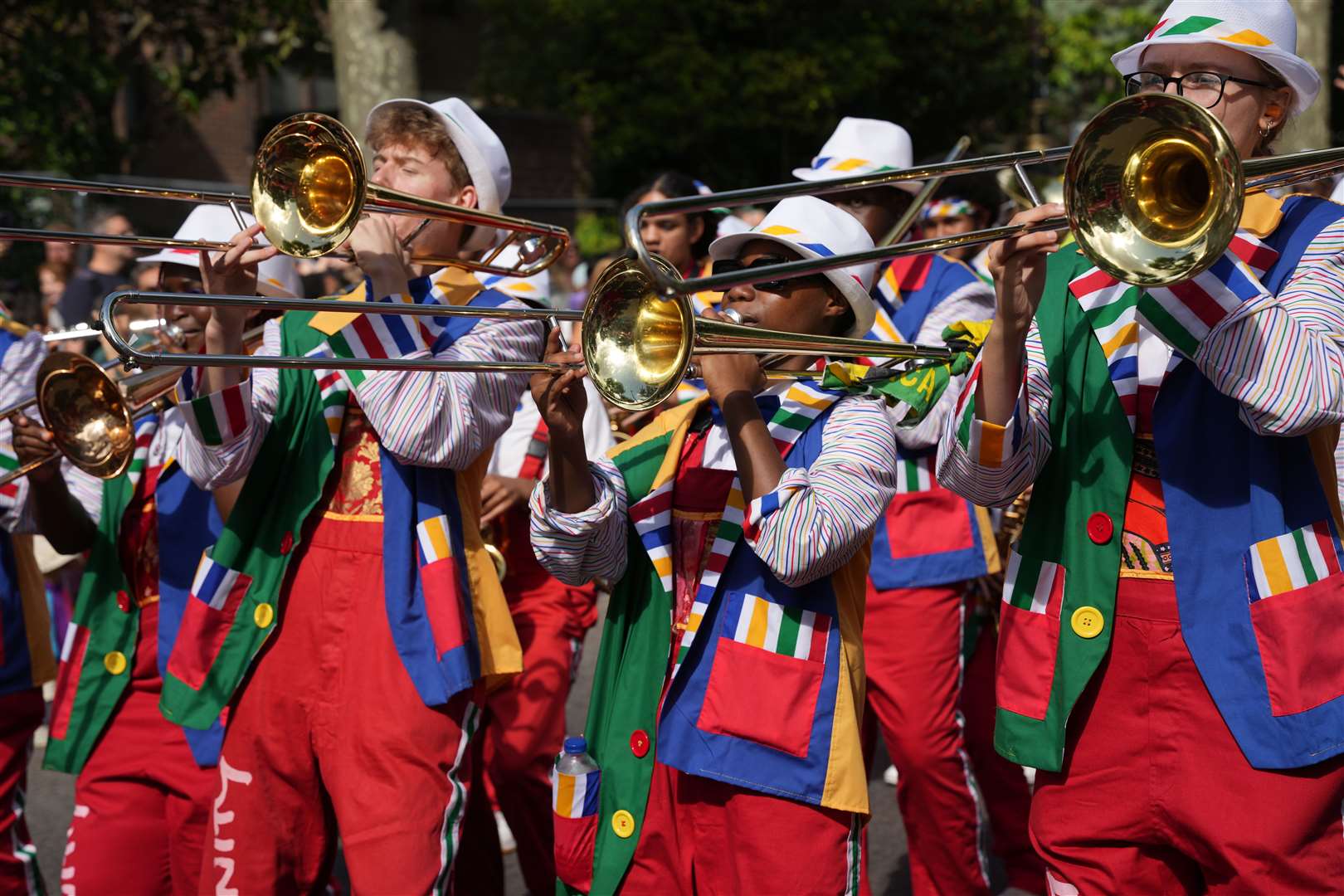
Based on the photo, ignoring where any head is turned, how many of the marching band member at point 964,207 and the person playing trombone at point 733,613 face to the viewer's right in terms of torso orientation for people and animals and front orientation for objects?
0

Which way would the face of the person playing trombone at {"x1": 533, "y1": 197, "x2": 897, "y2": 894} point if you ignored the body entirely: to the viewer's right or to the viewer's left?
to the viewer's left

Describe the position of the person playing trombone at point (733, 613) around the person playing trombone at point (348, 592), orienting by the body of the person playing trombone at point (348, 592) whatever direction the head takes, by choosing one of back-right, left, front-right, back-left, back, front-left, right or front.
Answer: left

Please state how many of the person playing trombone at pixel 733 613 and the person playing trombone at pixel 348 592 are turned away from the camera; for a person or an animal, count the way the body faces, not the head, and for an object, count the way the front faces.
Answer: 0

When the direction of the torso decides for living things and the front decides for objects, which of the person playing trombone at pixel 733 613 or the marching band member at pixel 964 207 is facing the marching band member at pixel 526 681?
the marching band member at pixel 964 207

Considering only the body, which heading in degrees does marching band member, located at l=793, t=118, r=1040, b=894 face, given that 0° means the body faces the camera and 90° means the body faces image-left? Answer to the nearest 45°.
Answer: approximately 45°

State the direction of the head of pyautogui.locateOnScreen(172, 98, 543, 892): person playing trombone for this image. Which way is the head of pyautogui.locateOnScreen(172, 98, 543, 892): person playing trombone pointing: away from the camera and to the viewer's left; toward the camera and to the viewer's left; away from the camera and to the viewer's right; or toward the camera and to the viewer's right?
toward the camera and to the viewer's left

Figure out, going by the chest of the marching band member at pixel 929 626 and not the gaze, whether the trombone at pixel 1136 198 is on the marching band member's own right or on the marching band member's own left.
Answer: on the marching band member's own left

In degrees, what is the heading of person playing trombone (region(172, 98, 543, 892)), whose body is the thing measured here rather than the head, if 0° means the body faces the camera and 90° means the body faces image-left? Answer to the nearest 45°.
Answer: approximately 45°

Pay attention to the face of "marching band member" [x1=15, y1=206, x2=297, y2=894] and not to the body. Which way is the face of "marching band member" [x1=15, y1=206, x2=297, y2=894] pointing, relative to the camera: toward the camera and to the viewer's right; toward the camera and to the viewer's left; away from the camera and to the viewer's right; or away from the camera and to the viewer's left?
toward the camera and to the viewer's left

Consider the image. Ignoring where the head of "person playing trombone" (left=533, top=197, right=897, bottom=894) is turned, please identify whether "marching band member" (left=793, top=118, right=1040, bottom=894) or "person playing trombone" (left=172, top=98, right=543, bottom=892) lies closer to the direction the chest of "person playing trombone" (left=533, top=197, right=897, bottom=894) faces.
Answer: the person playing trombone
